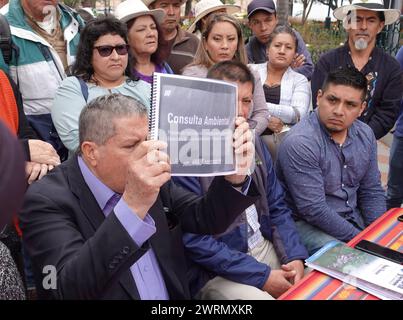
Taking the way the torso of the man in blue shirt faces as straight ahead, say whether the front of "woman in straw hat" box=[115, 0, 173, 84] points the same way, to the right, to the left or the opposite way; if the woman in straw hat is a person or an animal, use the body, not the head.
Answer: the same way

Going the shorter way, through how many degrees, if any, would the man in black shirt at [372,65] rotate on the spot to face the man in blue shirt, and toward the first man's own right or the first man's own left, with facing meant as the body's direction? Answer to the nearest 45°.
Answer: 0° — they already face them

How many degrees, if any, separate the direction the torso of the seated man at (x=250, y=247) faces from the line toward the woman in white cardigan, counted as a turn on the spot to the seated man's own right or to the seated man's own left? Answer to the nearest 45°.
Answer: approximately 135° to the seated man's own left

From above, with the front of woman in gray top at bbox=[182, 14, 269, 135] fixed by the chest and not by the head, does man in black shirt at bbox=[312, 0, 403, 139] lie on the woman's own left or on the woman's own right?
on the woman's own left

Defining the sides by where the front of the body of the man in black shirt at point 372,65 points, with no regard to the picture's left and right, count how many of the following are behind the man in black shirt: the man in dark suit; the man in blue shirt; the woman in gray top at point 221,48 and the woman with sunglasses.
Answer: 0

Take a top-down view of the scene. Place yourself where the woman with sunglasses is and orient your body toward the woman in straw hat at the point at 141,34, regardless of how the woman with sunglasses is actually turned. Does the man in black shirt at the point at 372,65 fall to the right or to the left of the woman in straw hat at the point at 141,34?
right

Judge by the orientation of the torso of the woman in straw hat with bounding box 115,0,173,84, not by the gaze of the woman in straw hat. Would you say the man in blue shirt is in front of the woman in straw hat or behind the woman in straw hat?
in front

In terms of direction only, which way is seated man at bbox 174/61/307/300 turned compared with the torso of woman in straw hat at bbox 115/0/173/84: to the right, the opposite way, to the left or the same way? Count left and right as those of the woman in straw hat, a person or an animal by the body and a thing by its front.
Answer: the same way

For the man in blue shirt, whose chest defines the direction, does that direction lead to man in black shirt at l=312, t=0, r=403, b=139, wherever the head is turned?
no

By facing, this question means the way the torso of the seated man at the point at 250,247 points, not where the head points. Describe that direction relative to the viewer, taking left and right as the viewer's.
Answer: facing the viewer and to the right of the viewer

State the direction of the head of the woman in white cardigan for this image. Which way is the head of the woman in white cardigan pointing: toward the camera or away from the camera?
toward the camera

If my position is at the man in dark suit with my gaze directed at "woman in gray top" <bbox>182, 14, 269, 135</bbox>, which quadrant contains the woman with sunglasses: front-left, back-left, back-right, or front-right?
front-left

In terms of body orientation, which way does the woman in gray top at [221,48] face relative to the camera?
toward the camera

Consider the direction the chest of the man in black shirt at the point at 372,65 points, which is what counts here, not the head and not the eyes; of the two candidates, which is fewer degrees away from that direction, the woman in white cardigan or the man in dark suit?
the man in dark suit

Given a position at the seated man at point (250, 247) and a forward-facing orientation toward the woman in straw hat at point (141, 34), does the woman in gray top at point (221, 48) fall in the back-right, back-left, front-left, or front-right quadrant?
front-right

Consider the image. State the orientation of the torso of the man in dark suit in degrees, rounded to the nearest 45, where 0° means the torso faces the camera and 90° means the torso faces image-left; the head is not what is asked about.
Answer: approximately 315°

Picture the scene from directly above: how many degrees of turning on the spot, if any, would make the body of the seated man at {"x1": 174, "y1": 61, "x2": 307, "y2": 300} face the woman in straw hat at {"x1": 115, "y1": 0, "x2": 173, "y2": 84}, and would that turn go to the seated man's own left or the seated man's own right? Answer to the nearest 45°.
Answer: approximately 180°

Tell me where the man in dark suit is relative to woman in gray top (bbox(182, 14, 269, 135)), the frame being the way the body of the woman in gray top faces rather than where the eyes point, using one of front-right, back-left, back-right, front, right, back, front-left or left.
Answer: front

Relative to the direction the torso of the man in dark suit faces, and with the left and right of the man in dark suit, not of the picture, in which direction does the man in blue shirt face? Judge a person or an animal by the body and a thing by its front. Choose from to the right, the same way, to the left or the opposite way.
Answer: the same way

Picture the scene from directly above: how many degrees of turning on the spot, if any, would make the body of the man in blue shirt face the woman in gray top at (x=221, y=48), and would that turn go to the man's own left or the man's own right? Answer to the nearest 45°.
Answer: approximately 180°

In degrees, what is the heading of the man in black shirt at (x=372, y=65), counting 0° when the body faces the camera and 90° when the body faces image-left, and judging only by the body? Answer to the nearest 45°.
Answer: approximately 0°

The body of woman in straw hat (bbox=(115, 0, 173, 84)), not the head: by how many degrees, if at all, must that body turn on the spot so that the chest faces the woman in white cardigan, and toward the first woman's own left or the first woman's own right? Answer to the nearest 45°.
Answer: approximately 45° to the first woman's own left
